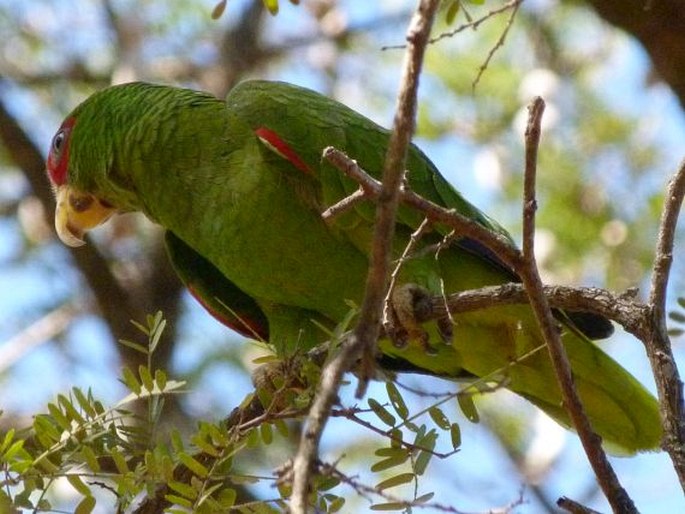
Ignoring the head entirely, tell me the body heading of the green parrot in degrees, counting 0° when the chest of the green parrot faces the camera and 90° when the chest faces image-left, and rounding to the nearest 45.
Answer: approximately 90°

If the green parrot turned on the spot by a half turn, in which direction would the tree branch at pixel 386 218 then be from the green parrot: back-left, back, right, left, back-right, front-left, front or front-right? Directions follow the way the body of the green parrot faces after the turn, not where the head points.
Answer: right

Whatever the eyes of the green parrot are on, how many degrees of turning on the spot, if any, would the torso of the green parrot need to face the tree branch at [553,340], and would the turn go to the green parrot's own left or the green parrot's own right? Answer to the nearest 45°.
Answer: approximately 135° to the green parrot's own left
